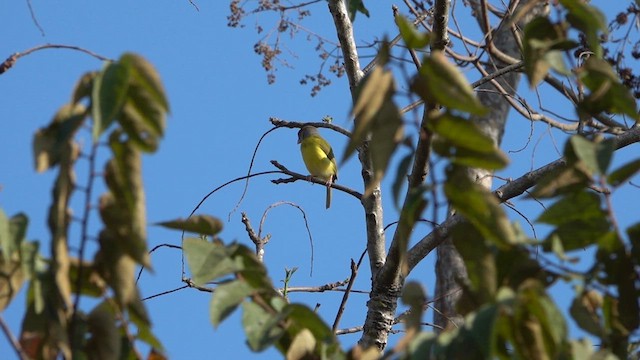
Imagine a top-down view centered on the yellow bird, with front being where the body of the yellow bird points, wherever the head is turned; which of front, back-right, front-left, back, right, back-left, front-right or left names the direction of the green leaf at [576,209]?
front-left

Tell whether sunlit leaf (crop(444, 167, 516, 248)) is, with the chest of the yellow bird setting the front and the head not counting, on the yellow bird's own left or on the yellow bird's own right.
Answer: on the yellow bird's own left

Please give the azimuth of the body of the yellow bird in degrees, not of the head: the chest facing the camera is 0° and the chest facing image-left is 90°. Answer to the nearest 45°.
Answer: approximately 45°

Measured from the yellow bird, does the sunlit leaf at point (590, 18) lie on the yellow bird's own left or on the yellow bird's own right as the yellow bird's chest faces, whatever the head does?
on the yellow bird's own left

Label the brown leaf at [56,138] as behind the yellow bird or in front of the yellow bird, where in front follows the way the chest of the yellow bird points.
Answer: in front

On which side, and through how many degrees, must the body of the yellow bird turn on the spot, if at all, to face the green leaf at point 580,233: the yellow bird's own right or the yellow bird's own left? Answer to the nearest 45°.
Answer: approximately 45° to the yellow bird's own left

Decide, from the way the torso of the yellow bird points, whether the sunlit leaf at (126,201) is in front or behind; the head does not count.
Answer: in front

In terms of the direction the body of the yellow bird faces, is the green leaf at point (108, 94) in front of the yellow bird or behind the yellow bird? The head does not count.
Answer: in front
